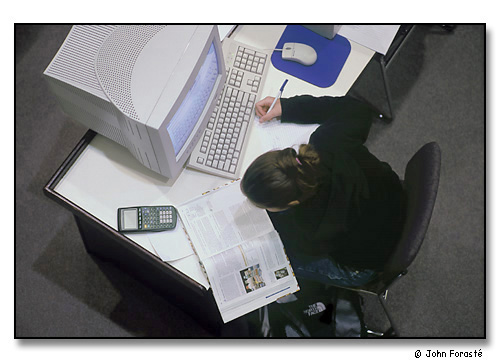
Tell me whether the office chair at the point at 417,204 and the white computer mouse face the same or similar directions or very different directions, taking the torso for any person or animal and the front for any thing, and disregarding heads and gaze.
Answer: same or similar directions

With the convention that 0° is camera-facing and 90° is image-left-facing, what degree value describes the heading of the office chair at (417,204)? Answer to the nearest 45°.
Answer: approximately 90°

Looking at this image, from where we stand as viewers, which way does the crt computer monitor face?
facing the viewer and to the right of the viewer

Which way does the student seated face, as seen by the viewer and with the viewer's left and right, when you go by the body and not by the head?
facing to the left of the viewer

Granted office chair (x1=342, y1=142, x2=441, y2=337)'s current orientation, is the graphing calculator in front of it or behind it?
in front
